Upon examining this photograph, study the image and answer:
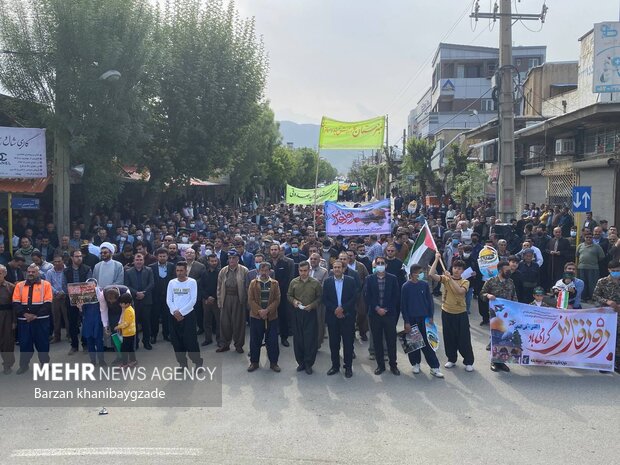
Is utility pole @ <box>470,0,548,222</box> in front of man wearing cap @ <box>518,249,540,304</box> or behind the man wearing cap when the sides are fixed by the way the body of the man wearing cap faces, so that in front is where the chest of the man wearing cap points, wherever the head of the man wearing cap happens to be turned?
behind

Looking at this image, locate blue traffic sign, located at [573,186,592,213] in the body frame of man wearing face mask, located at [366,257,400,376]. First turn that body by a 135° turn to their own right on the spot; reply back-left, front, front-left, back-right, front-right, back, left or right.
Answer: right

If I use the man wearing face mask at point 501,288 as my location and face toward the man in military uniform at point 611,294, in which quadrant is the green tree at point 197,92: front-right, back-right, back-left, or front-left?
back-left

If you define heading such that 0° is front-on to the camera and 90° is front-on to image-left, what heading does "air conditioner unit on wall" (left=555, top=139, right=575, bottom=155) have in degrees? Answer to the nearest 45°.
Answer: approximately 45°

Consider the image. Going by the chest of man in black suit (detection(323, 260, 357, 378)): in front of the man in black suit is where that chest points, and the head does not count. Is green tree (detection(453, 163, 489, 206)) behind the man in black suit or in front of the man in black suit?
behind

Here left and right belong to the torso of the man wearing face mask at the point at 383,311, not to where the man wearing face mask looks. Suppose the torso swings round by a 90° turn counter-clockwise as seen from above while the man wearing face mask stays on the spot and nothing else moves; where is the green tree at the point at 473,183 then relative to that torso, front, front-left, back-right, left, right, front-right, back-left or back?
left

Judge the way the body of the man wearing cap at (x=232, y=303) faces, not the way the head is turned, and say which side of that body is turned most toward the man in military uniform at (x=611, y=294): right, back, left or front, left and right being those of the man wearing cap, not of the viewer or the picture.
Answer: left

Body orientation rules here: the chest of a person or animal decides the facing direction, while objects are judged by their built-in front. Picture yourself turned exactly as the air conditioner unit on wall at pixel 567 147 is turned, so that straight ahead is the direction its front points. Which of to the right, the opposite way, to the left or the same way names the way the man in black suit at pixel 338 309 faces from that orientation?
to the left

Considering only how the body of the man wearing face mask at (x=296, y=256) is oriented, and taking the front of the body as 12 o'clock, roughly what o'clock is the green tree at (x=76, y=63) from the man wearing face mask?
The green tree is roughly at 4 o'clock from the man wearing face mask.

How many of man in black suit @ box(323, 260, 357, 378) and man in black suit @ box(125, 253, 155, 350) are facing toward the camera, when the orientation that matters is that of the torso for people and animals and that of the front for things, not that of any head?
2
